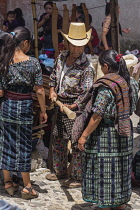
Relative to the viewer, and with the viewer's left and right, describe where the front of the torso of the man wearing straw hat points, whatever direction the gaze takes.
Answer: facing the viewer and to the left of the viewer

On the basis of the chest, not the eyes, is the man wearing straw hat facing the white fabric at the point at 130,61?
no

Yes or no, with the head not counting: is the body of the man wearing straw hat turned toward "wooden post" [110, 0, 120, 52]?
no

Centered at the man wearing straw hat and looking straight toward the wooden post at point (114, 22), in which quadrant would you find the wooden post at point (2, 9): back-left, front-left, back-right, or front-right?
front-left

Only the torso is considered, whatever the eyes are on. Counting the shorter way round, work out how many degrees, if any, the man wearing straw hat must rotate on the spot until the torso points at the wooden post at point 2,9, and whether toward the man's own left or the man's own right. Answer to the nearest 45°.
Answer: approximately 135° to the man's own right

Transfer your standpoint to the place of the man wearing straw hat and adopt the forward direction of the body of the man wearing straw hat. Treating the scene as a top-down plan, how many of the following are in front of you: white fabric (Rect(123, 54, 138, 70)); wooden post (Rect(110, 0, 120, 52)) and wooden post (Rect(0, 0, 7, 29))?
0

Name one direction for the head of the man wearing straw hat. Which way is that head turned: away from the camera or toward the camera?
toward the camera
